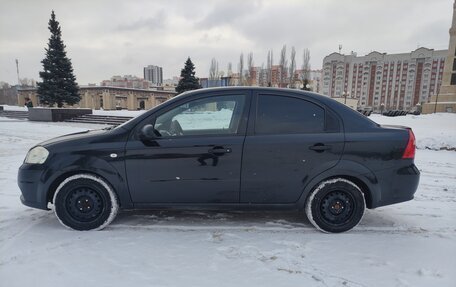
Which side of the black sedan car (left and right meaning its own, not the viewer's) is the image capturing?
left

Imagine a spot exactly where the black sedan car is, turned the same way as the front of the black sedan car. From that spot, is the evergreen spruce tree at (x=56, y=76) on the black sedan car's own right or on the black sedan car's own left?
on the black sedan car's own right

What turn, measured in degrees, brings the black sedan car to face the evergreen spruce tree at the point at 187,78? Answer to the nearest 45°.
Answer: approximately 90° to its right
